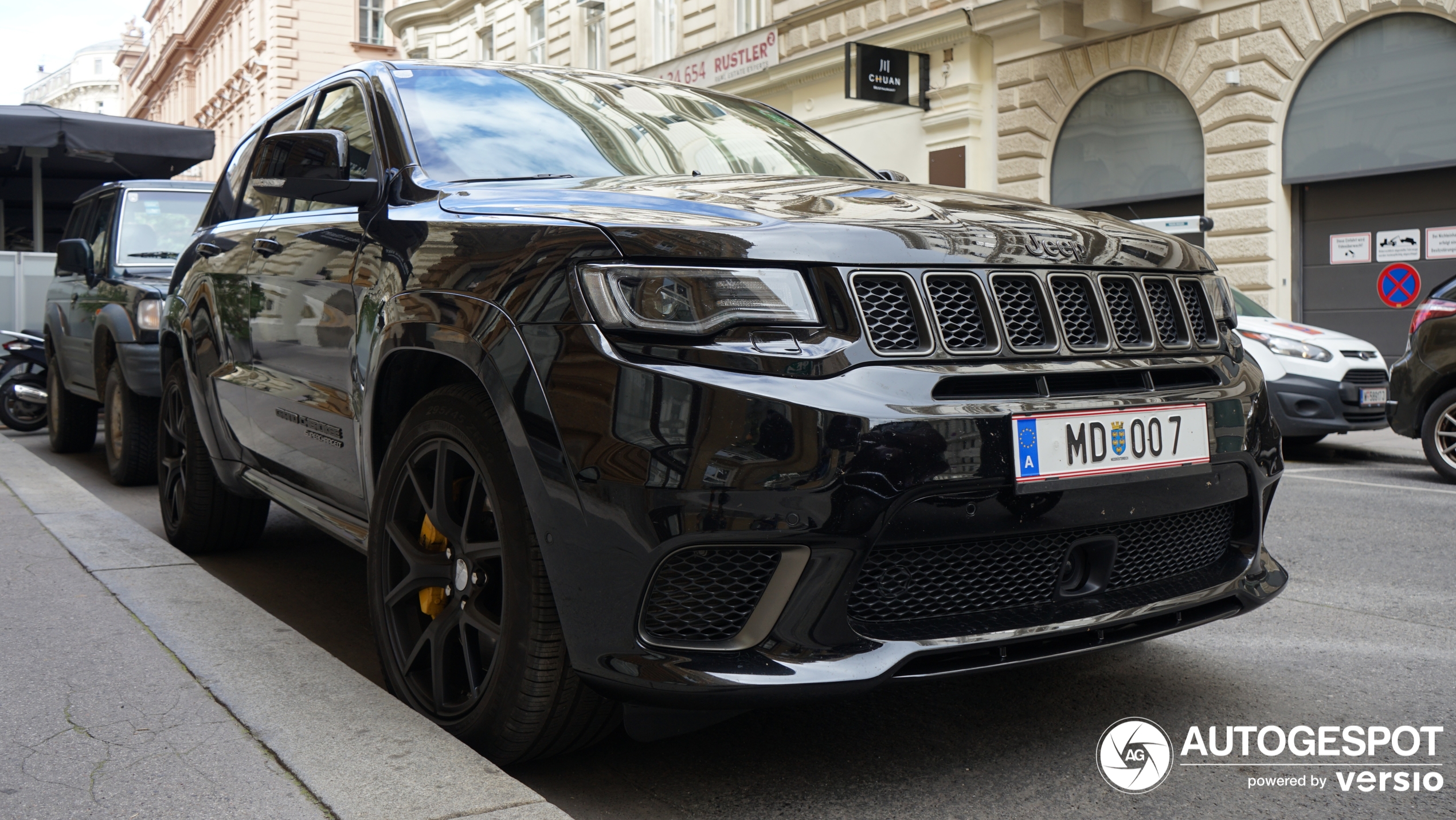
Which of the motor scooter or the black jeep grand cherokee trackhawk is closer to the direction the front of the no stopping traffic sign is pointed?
the black jeep grand cherokee trackhawk

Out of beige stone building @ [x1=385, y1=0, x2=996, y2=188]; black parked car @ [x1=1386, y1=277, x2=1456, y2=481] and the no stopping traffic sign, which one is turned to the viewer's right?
the black parked car

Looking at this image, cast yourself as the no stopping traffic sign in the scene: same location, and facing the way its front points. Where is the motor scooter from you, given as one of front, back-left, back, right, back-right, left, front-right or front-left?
front-right

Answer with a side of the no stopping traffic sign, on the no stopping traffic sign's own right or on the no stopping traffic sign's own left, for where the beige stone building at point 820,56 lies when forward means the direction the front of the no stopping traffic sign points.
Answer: on the no stopping traffic sign's own right

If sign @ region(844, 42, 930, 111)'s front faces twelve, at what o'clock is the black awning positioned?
The black awning is roughly at 3 o'clock from the sign.

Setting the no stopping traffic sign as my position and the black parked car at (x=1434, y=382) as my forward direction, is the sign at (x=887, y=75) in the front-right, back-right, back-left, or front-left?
back-right

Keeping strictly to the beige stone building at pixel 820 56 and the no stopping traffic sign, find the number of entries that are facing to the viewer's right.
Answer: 0

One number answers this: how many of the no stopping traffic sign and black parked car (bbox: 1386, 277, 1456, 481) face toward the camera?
1

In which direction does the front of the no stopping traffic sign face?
toward the camera

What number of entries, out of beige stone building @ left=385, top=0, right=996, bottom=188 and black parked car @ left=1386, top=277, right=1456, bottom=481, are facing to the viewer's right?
1

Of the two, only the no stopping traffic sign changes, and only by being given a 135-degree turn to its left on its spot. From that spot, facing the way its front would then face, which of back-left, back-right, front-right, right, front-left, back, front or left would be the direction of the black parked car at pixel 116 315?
back

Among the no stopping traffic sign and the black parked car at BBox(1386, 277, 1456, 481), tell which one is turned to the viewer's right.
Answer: the black parked car
